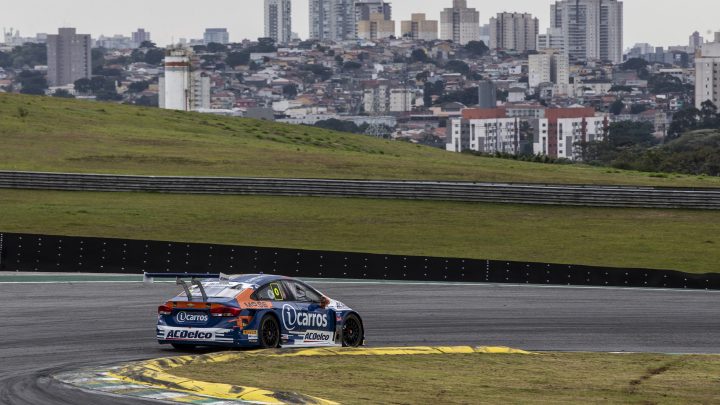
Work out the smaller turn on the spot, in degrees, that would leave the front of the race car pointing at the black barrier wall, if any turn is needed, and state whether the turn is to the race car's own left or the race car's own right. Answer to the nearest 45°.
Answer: approximately 45° to the race car's own left

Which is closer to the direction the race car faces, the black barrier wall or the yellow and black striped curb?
the black barrier wall

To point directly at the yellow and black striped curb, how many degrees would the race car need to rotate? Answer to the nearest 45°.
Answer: approximately 135° to its right

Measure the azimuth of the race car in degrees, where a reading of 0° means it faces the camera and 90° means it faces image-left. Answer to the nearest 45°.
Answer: approximately 225°
